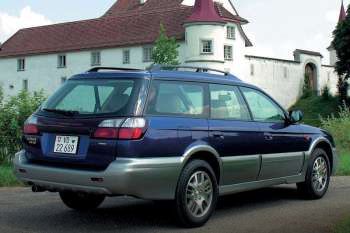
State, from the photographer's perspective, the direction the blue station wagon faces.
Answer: facing away from the viewer and to the right of the viewer

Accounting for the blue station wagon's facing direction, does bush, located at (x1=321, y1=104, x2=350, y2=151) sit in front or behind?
in front
